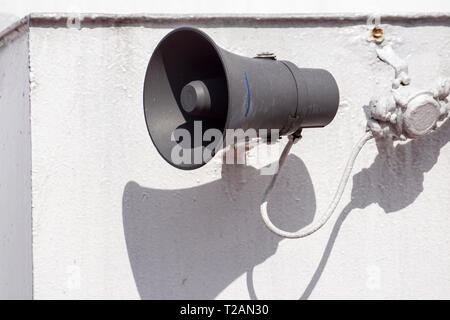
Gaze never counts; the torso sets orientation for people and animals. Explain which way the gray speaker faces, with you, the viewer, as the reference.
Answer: facing the viewer and to the left of the viewer
